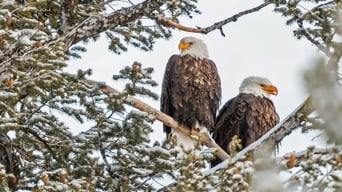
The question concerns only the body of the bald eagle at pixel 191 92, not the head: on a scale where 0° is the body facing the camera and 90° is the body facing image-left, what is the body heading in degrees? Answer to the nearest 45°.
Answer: approximately 0°

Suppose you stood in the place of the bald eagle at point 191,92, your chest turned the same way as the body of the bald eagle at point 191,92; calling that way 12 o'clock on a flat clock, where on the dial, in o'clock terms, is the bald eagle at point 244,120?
the bald eagle at point 244,120 is roughly at 8 o'clock from the bald eagle at point 191,92.
